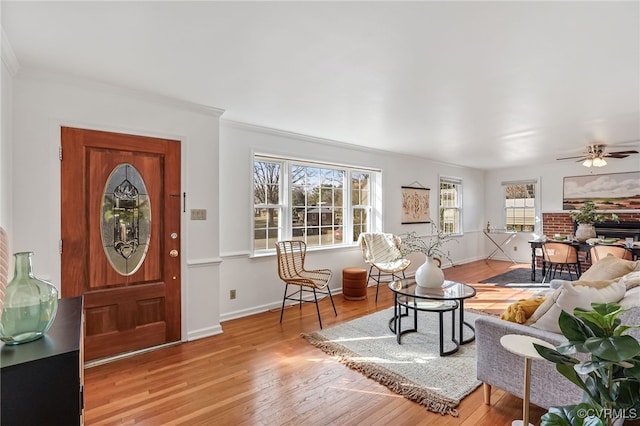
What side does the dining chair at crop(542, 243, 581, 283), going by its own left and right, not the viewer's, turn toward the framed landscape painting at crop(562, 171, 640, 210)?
front

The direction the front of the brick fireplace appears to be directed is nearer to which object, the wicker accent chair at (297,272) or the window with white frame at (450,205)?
the wicker accent chair

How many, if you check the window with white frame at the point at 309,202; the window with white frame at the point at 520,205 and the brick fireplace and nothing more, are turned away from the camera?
0

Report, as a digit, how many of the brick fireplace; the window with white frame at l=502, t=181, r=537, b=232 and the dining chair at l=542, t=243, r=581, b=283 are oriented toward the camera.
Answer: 2

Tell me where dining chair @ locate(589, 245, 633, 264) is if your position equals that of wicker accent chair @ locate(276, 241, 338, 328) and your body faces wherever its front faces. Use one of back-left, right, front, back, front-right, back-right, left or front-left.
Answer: front-left

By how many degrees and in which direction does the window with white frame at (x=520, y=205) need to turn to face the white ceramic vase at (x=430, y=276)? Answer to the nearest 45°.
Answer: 0° — it already faces it

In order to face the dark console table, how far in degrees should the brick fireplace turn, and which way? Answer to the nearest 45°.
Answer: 0° — it already faces it

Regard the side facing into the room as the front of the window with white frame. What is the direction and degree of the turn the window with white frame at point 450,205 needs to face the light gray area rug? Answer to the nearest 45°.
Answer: approximately 45° to its right

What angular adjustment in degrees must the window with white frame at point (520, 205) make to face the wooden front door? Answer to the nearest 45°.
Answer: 0° — it already faces it

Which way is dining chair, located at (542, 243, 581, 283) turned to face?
away from the camera

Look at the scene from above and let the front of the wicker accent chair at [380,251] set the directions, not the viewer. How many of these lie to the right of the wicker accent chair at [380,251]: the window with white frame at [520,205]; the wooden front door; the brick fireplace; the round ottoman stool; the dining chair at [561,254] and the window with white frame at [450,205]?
2

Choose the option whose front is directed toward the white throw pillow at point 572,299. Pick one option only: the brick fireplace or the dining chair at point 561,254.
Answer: the brick fireplace

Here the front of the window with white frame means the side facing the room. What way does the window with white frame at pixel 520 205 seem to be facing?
toward the camera

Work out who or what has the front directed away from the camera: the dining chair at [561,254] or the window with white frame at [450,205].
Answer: the dining chair

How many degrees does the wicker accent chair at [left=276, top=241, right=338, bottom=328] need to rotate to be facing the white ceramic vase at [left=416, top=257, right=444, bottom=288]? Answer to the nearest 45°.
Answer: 0° — it already faces it
